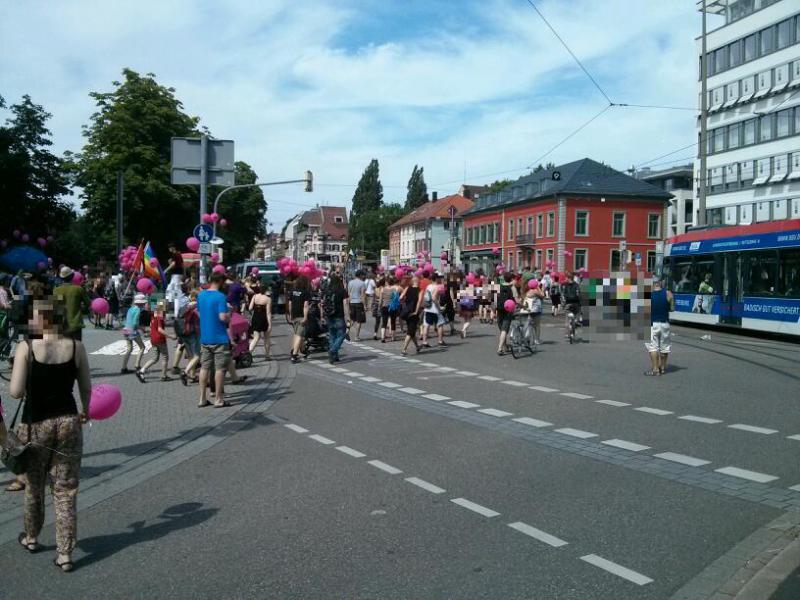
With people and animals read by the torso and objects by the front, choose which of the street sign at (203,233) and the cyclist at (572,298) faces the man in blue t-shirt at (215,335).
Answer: the street sign

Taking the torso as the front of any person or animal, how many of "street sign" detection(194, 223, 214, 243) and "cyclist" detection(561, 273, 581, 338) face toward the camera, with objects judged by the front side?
1

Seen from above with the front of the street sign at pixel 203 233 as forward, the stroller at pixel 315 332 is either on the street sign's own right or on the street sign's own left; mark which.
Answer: on the street sign's own left

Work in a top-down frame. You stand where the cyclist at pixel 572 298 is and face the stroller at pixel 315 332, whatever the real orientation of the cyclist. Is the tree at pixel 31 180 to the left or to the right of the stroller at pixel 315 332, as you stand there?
right

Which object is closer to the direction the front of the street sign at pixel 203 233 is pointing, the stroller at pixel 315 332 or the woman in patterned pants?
the woman in patterned pants

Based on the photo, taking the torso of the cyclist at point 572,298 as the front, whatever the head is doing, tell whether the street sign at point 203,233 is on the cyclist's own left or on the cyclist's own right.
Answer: on the cyclist's own left

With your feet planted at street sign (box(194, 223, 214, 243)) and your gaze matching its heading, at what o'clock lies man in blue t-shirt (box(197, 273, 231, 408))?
The man in blue t-shirt is roughly at 12 o'clock from the street sign.

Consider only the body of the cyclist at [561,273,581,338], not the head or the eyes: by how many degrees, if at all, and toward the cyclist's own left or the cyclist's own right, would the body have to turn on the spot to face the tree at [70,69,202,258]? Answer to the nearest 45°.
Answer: approximately 45° to the cyclist's own left

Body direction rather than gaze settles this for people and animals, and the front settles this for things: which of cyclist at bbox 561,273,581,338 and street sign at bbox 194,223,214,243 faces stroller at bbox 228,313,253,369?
the street sign

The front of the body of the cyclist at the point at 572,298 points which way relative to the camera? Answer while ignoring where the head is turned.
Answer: away from the camera

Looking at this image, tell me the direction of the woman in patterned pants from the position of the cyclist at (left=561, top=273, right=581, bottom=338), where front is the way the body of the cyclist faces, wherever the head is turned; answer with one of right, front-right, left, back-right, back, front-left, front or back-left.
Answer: back

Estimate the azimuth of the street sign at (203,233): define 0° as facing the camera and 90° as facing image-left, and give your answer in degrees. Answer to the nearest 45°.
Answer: approximately 0°

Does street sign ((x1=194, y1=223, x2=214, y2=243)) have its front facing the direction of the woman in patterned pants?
yes

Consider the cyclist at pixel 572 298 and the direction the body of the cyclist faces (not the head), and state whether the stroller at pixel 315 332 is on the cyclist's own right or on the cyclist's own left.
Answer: on the cyclist's own left

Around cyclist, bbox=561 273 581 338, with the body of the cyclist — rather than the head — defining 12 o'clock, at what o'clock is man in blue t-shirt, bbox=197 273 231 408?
The man in blue t-shirt is roughly at 7 o'clock from the cyclist.

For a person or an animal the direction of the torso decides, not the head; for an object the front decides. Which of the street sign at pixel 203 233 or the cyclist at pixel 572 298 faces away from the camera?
the cyclist

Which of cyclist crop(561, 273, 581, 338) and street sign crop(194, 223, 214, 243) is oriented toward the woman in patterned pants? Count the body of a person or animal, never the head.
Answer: the street sign
